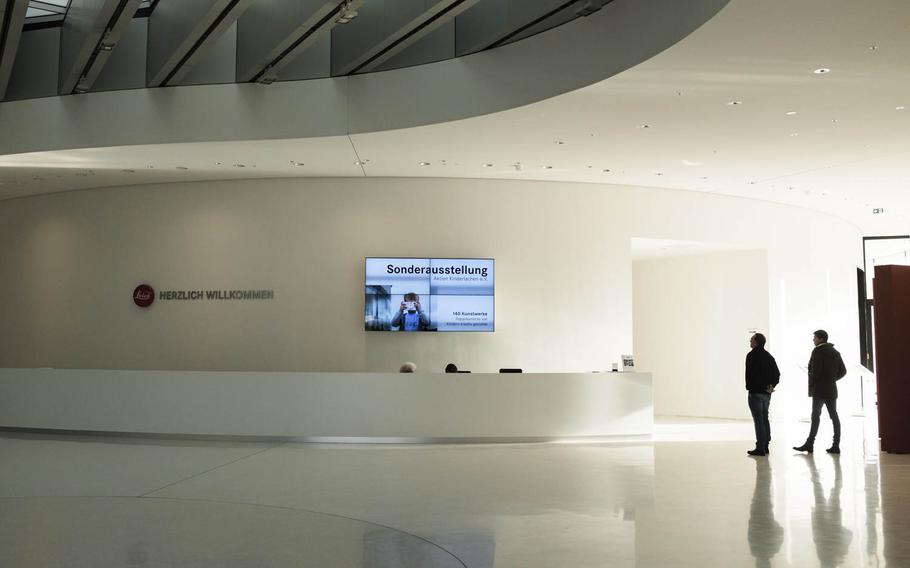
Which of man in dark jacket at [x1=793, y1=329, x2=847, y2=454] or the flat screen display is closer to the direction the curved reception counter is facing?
the man in dark jacket

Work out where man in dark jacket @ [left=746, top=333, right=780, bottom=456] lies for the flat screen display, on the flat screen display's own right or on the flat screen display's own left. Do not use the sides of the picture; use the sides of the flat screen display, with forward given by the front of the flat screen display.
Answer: on the flat screen display's own left

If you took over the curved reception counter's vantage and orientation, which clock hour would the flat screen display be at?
The flat screen display is roughly at 7 o'clock from the curved reception counter.

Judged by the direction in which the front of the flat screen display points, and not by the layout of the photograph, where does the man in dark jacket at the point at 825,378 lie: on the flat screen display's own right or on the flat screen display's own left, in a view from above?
on the flat screen display's own left

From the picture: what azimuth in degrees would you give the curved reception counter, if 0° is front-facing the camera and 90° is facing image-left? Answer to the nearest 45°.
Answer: approximately 0°

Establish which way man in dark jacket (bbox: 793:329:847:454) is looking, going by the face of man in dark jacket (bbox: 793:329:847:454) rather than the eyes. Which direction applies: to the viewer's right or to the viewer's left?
to the viewer's left

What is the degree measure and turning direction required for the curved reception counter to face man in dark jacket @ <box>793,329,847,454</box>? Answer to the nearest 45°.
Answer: approximately 45° to its left

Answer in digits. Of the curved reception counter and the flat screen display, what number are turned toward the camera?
2
